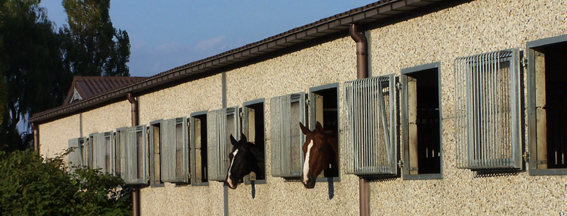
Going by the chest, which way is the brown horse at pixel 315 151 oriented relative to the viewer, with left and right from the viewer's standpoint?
facing the viewer and to the left of the viewer

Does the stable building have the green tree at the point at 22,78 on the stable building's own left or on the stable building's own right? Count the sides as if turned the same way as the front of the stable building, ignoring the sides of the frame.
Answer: on the stable building's own right

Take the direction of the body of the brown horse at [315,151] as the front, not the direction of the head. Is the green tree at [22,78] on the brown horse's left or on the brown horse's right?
on the brown horse's right
